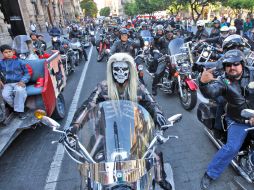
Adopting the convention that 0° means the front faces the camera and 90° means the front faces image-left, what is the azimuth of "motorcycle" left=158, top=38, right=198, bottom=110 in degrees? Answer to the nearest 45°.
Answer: approximately 315°

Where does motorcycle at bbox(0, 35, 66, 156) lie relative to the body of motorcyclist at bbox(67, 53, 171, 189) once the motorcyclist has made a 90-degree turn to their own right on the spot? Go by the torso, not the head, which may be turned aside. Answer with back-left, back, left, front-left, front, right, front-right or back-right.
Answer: front-right

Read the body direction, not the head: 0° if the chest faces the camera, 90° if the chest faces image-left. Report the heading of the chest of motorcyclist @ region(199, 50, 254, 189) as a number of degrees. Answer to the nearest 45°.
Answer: approximately 315°

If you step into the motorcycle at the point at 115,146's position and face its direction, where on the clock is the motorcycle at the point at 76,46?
the motorcycle at the point at 76,46 is roughly at 6 o'clock from the motorcycle at the point at 115,146.

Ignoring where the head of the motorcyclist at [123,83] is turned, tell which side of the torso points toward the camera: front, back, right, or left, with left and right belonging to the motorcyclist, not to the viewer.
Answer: front

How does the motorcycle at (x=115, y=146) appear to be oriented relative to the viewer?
toward the camera

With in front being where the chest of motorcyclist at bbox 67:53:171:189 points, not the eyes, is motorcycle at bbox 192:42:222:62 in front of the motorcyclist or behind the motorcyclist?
behind

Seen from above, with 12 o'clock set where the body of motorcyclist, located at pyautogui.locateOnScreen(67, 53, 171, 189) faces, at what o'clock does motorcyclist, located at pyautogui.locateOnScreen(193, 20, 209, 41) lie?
motorcyclist, located at pyautogui.locateOnScreen(193, 20, 209, 41) is roughly at 7 o'clock from motorcyclist, located at pyautogui.locateOnScreen(67, 53, 171, 189).

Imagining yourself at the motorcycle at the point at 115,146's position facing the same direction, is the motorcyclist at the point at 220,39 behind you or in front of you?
behind

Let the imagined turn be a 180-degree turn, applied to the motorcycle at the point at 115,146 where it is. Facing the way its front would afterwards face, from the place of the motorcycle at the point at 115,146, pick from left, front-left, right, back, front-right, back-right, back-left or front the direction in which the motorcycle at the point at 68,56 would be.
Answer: front
